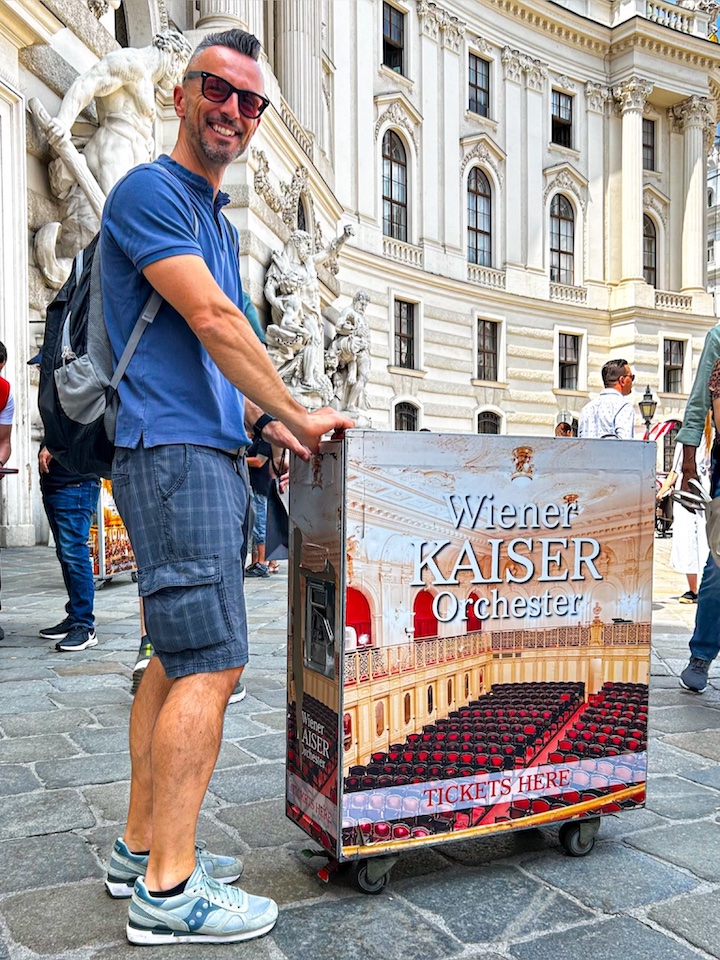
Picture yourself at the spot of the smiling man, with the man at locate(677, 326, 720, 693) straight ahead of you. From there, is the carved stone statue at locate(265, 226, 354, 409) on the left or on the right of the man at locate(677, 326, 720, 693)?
left

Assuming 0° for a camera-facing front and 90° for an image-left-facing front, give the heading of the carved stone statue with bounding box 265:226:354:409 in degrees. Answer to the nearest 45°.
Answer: approximately 315°

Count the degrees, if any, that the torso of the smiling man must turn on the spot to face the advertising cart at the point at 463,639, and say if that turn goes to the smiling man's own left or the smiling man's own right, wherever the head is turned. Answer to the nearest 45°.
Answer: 0° — they already face it
